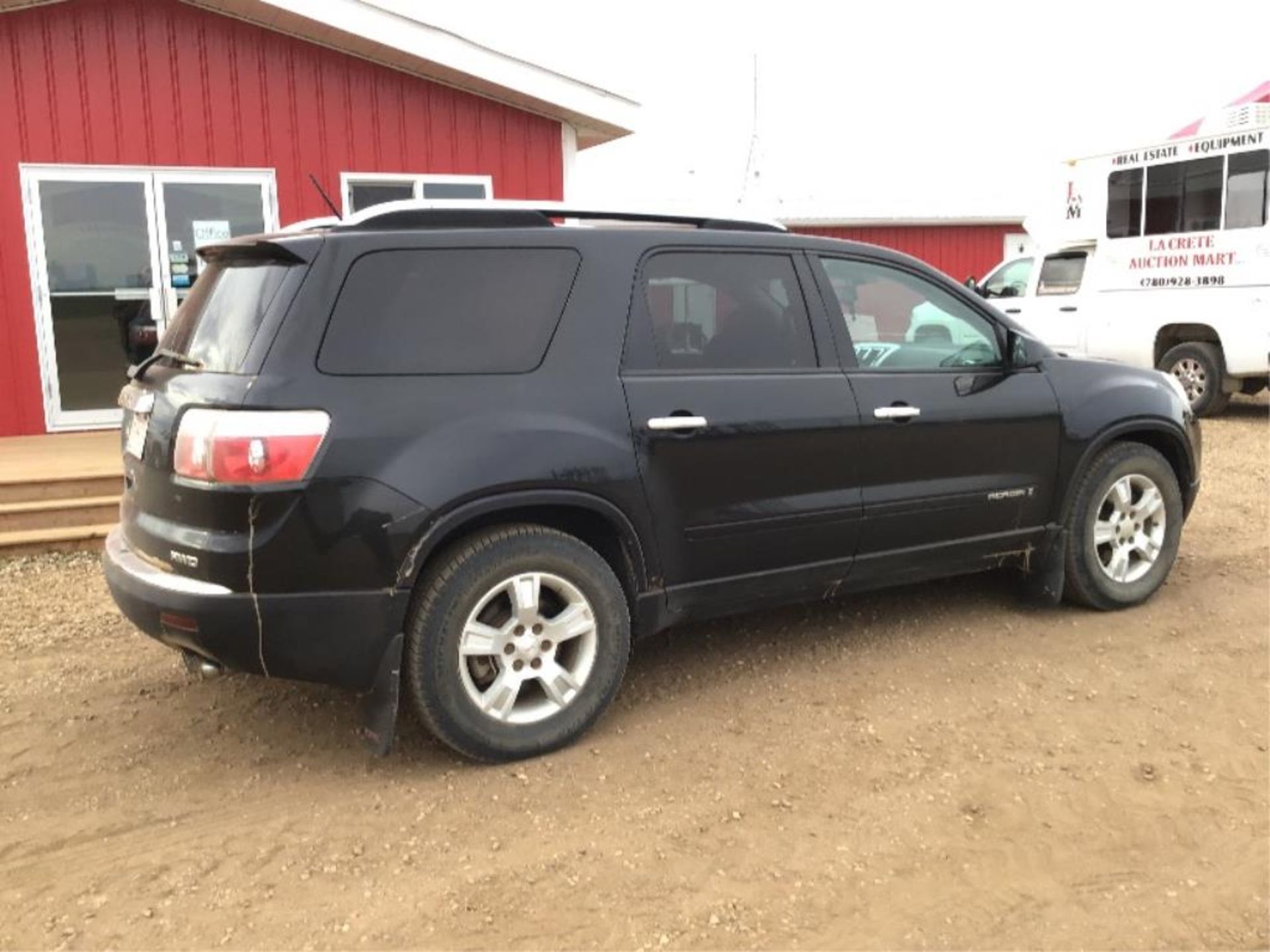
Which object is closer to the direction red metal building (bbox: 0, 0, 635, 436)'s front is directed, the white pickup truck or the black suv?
the black suv

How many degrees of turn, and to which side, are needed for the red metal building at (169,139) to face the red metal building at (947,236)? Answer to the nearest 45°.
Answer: approximately 135° to its left

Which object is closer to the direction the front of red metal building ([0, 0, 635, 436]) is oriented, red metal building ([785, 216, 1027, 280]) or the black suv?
the black suv

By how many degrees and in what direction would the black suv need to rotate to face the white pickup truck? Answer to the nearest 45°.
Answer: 0° — it already faces it

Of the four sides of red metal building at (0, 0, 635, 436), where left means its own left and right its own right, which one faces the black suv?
front

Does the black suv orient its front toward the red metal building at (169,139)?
no

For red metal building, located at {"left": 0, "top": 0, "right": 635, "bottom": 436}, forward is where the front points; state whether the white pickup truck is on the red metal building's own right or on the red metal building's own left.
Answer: on the red metal building's own left

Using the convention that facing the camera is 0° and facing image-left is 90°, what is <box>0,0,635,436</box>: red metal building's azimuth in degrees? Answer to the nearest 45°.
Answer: approximately 0°

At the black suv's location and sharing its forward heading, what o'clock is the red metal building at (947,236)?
The red metal building is roughly at 11 o'clock from the black suv.

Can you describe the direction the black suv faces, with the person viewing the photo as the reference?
facing away from the viewer and to the right of the viewer

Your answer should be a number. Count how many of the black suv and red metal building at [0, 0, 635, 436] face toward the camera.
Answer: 1

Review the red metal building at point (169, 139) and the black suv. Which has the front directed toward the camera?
the red metal building
